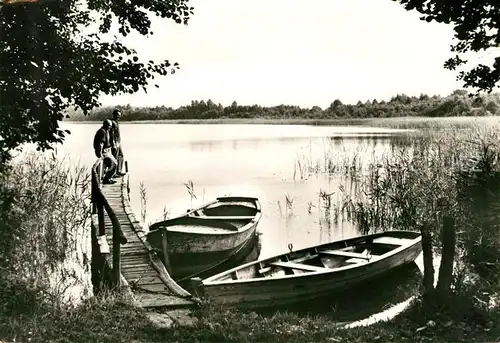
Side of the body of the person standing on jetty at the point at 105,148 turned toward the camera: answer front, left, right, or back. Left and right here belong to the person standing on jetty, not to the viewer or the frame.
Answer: right

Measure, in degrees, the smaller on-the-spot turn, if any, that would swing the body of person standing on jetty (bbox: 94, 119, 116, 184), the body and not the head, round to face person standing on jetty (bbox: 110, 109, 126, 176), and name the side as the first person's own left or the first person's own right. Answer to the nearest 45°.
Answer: approximately 90° to the first person's own left

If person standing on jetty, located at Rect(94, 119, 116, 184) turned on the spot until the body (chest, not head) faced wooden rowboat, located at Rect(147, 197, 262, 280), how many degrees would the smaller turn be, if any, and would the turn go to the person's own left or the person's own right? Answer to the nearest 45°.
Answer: approximately 45° to the person's own right

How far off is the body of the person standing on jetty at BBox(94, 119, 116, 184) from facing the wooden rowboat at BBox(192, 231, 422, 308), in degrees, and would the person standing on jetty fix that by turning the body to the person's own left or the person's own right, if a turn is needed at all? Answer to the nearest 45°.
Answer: approximately 45° to the person's own right
